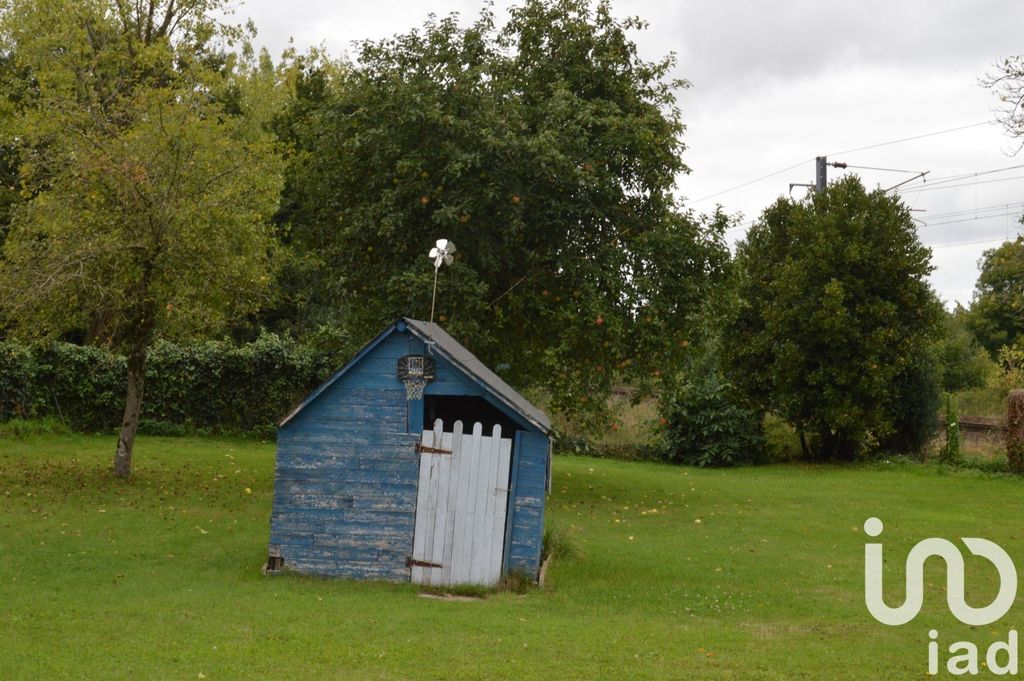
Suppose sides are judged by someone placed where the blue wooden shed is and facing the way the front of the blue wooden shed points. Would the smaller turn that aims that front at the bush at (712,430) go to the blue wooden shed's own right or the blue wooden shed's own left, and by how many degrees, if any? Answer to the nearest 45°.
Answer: approximately 135° to the blue wooden shed's own left

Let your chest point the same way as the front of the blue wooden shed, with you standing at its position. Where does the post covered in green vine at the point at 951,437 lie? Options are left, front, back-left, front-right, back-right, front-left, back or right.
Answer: back-left

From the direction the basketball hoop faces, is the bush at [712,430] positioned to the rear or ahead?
to the rear

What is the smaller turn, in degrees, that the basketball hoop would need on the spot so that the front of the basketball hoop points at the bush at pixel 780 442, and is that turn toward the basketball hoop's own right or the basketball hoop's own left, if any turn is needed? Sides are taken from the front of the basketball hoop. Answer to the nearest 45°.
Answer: approximately 135° to the basketball hoop's own left

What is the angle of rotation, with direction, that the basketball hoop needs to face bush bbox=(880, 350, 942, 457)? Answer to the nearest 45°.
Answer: approximately 135° to its left

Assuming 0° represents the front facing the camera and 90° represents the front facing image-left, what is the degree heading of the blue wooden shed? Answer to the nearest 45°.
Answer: approximately 0°

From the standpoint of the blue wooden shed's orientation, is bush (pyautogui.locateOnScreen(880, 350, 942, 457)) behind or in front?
behind

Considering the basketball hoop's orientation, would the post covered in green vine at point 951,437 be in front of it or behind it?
behind
